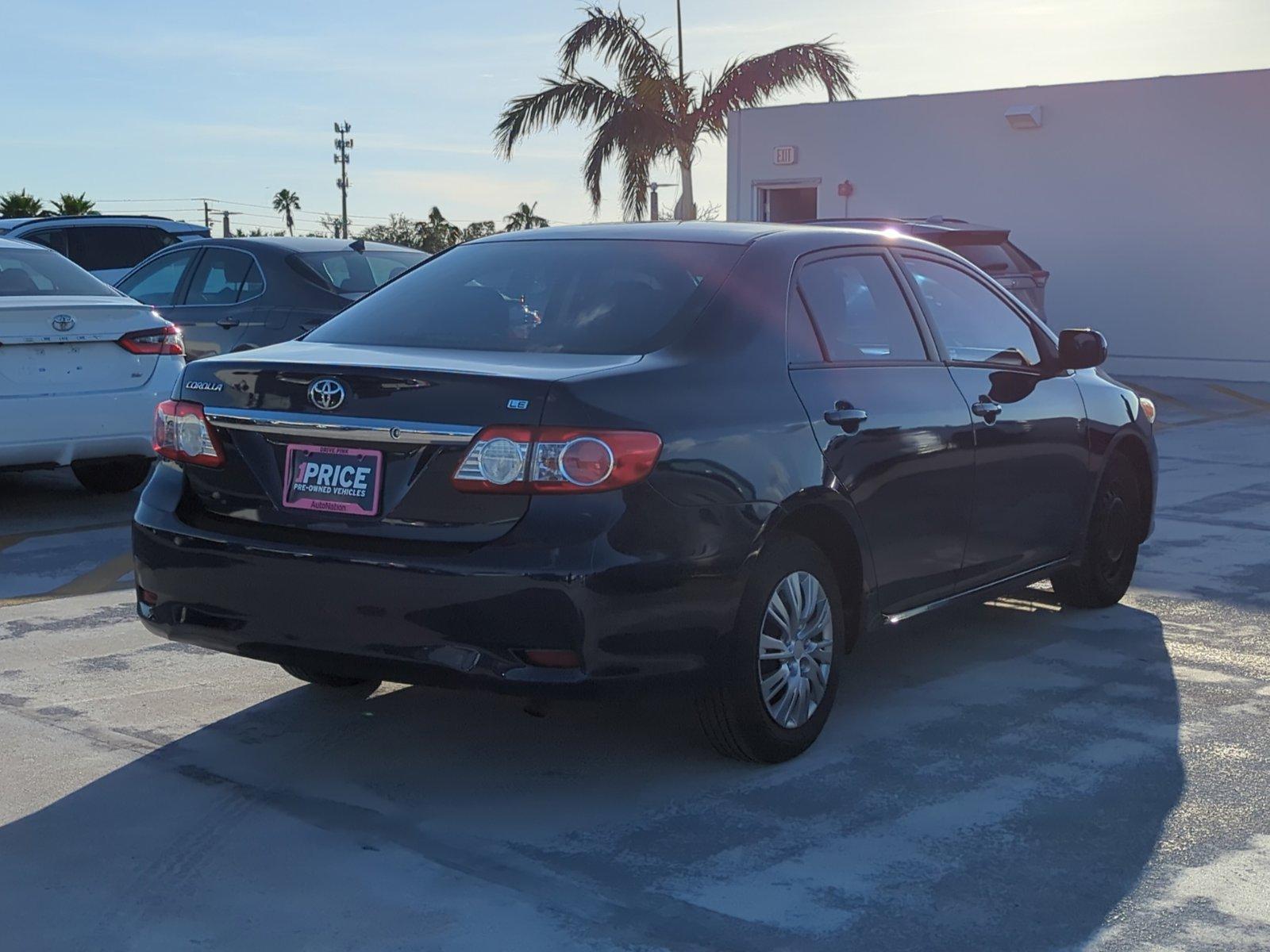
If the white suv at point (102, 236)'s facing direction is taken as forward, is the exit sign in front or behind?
behind

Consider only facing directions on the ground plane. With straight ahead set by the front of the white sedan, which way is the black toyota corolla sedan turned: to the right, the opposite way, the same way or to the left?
to the right

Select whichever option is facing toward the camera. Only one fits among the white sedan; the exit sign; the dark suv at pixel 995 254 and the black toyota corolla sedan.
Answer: the exit sign

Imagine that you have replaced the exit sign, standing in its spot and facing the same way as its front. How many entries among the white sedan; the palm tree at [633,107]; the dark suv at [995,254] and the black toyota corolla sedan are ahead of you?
3

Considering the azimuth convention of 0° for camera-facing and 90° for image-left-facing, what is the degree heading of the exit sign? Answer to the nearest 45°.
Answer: approximately 0°

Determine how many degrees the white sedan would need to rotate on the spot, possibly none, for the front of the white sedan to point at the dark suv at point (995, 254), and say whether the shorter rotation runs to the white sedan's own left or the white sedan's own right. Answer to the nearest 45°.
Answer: approximately 90° to the white sedan's own right

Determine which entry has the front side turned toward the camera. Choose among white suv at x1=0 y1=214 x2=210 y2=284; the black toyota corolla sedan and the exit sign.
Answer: the exit sign

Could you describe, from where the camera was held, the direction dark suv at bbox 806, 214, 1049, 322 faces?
facing away from the viewer and to the left of the viewer

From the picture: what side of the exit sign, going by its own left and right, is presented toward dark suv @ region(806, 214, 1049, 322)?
left

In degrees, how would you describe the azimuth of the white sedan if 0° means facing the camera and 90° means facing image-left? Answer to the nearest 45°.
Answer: approximately 135°

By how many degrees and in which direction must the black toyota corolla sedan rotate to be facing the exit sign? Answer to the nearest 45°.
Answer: approximately 45° to its left

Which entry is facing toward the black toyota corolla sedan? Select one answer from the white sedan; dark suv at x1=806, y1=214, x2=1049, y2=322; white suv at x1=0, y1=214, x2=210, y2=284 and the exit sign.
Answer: the exit sign
